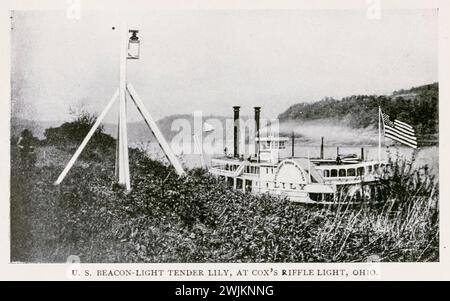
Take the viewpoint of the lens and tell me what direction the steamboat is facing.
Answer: facing away from the viewer and to the left of the viewer
